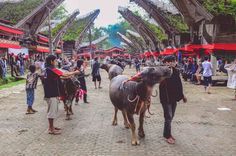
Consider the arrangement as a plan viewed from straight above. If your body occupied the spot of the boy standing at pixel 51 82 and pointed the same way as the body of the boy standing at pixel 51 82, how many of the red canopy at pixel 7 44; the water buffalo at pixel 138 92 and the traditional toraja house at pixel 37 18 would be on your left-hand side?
2

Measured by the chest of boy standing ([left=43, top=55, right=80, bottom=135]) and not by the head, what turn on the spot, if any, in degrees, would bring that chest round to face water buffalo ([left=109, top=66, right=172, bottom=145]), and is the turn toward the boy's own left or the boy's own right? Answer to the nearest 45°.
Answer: approximately 45° to the boy's own right

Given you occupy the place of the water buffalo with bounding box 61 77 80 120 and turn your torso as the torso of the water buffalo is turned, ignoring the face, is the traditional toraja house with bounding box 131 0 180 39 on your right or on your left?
on your left

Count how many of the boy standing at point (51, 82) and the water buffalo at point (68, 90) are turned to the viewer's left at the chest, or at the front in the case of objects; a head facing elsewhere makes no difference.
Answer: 0

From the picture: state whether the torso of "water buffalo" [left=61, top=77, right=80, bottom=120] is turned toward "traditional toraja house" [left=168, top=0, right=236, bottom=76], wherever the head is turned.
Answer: no

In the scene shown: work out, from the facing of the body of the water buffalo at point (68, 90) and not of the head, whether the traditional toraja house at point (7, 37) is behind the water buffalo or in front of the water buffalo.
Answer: behind

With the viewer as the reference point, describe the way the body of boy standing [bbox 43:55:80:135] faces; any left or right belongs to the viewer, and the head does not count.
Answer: facing to the right of the viewer

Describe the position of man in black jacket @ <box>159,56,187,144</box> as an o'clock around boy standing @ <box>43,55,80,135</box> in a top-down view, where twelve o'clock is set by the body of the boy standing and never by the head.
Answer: The man in black jacket is roughly at 1 o'clock from the boy standing.

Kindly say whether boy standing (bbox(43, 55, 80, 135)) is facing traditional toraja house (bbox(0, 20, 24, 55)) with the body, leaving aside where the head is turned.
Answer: no
